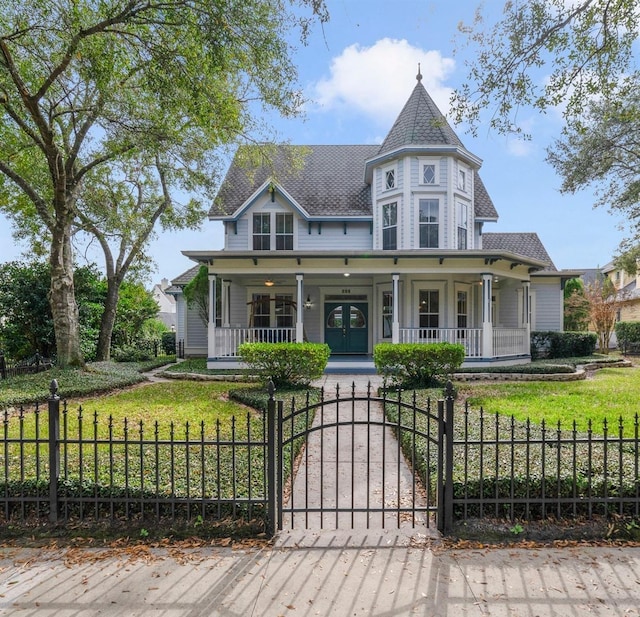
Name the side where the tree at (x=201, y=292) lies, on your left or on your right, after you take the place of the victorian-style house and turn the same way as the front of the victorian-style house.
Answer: on your right

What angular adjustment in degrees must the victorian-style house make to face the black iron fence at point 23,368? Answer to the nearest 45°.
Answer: approximately 45° to its right

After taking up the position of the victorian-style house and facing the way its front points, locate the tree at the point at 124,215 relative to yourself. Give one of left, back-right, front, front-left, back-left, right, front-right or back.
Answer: right

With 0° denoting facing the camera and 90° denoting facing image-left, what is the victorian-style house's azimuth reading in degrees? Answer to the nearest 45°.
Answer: approximately 0°

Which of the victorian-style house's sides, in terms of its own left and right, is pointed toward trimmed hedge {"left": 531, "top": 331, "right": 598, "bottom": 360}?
left

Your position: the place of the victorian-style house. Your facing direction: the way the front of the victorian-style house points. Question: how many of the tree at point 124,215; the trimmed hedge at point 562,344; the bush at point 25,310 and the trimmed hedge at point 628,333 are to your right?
2

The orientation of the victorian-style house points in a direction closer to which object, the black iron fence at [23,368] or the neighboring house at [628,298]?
the black iron fence

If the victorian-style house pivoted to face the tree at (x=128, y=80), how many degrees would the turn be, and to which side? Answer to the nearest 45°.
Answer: approximately 45° to its right

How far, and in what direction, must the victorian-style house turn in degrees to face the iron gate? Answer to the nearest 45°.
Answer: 0° — it already faces it

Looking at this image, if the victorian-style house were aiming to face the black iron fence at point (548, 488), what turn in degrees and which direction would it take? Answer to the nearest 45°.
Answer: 0° — it already faces it

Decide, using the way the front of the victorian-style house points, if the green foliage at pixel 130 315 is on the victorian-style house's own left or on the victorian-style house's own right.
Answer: on the victorian-style house's own right

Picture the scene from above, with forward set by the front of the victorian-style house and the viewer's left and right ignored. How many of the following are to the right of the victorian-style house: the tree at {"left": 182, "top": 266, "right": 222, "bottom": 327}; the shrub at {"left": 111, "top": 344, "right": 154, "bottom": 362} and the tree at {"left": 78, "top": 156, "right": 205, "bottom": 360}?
3

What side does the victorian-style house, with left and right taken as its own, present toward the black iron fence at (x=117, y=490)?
front

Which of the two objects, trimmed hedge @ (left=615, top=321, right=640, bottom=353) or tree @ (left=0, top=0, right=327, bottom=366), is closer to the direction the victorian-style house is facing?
the tree

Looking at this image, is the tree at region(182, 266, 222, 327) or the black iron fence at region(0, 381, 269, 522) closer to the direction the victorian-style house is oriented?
the black iron fence

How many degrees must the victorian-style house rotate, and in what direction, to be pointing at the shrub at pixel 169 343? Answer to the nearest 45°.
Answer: approximately 135° to its right

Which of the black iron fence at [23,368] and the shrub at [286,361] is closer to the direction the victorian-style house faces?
the shrub
